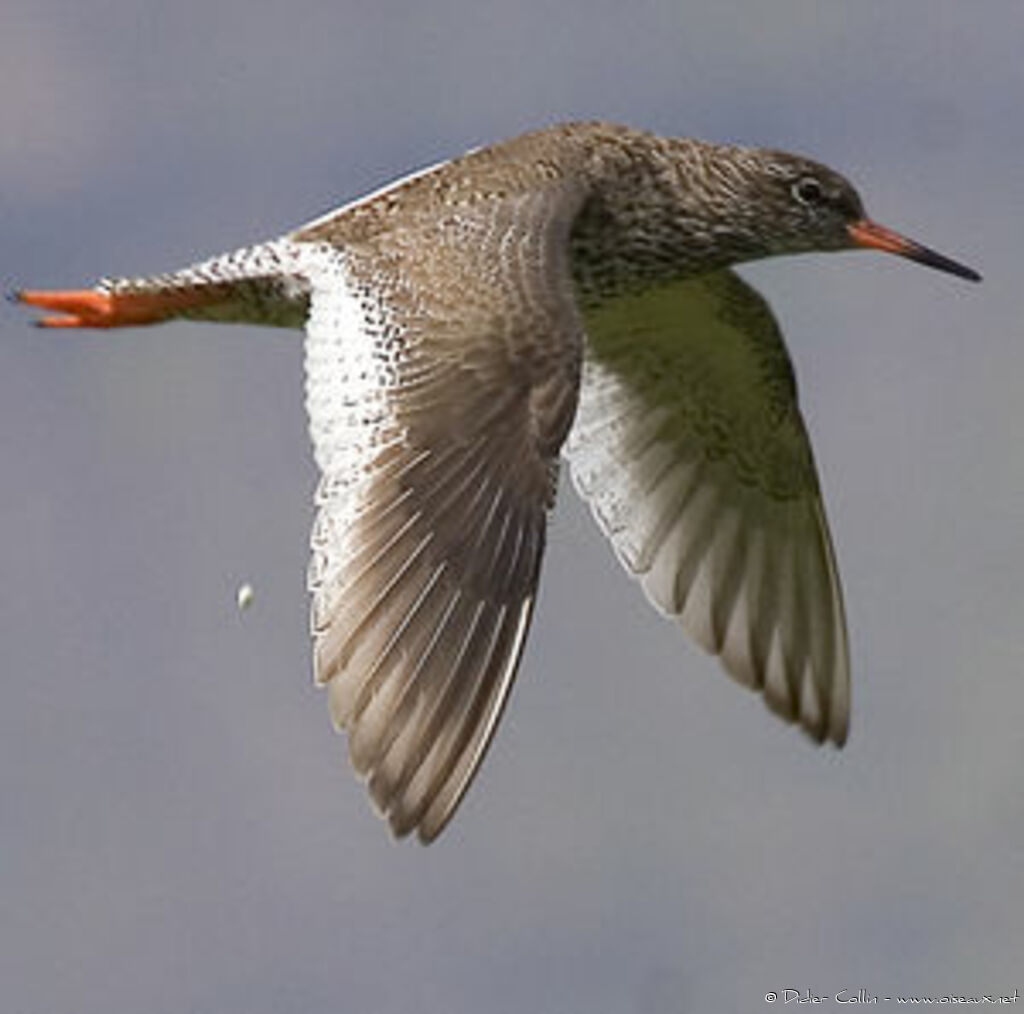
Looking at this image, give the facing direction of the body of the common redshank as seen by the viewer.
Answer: to the viewer's right
